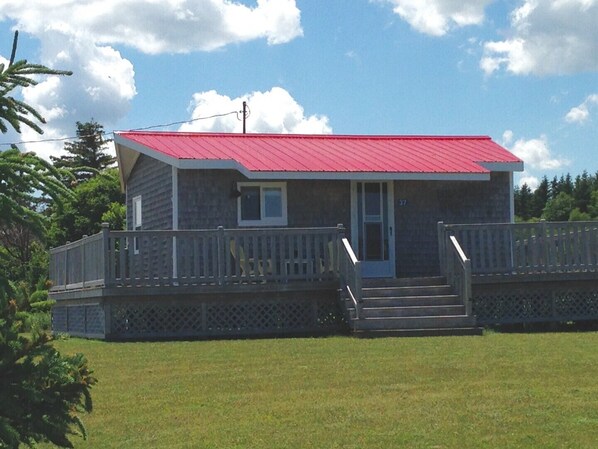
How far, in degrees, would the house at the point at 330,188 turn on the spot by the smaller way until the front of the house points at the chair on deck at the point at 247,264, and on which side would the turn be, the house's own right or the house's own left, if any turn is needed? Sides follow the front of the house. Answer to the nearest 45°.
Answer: approximately 45° to the house's own right

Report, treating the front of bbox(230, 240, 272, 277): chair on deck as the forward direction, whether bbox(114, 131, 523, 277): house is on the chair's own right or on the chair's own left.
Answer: on the chair's own left

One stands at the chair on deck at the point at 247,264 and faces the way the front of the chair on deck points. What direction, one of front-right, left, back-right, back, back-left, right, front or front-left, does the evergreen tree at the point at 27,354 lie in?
right

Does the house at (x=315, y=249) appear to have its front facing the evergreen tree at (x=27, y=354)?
yes

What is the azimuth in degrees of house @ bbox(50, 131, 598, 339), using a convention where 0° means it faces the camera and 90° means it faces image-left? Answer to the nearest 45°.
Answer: approximately 0°

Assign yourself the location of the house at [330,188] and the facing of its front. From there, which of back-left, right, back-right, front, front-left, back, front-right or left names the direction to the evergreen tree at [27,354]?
front
